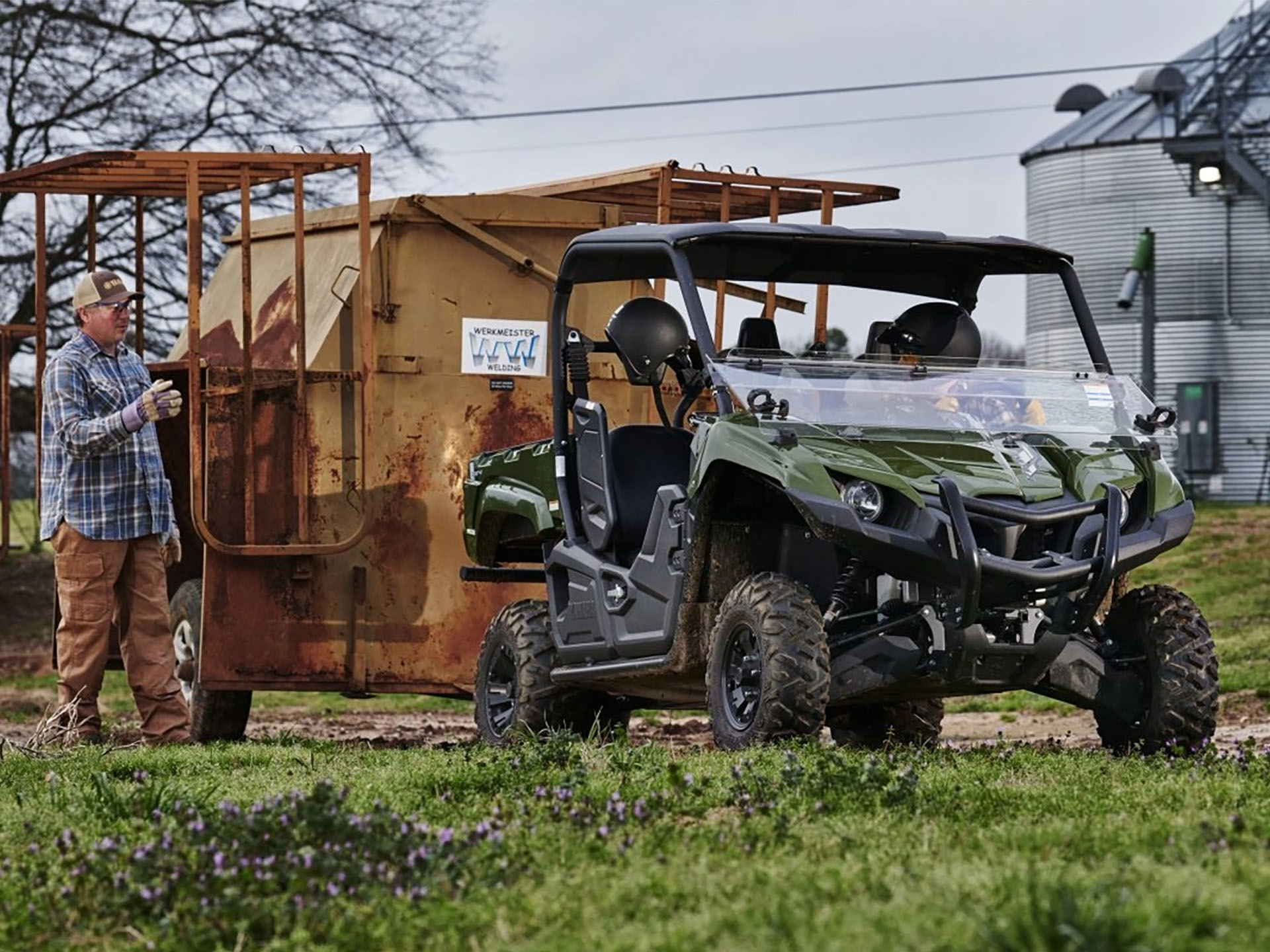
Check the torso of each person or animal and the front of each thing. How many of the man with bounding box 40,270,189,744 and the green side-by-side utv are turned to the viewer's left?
0

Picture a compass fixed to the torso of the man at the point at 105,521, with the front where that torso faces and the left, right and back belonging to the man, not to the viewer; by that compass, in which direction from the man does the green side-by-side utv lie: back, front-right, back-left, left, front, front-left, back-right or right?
front

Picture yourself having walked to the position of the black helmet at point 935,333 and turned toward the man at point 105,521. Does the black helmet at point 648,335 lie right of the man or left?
left

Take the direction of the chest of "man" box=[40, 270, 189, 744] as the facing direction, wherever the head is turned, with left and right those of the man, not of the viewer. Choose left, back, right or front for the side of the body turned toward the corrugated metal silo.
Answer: left

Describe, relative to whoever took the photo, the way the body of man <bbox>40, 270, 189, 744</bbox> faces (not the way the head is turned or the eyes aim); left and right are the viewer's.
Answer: facing the viewer and to the right of the viewer

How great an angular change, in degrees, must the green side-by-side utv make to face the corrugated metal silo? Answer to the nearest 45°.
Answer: approximately 135° to its left

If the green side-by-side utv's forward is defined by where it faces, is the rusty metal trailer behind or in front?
behind

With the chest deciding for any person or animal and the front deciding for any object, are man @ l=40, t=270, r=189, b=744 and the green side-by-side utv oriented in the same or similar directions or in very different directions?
same or similar directions

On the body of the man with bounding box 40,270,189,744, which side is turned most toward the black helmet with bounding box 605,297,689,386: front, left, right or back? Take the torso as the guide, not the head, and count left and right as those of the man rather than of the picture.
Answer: front

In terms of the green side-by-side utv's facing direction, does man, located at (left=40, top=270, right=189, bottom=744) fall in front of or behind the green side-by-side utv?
behind

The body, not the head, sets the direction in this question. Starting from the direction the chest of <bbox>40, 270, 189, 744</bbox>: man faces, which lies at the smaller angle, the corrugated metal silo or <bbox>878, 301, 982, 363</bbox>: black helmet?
the black helmet

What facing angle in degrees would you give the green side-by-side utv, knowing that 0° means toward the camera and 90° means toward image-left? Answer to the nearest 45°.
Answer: approximately 315°
